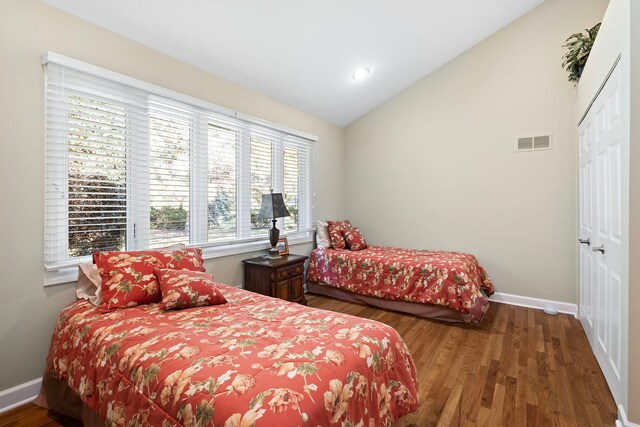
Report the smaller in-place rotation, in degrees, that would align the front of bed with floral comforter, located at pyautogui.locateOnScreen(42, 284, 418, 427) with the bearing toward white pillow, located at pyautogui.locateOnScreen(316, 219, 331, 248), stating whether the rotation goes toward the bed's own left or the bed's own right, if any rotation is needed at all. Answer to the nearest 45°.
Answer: approximately 90° to the bed's own left

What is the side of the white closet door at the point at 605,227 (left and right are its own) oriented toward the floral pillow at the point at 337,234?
front

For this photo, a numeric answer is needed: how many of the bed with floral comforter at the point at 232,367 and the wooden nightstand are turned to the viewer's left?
0

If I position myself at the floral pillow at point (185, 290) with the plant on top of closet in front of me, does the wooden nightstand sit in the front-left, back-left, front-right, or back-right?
front-left

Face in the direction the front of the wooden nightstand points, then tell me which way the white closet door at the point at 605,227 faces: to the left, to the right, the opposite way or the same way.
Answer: the opposite way

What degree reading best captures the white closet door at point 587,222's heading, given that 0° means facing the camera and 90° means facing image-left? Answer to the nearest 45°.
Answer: approximately 90°

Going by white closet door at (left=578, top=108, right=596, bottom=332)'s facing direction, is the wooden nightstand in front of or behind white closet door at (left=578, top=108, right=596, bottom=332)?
in front

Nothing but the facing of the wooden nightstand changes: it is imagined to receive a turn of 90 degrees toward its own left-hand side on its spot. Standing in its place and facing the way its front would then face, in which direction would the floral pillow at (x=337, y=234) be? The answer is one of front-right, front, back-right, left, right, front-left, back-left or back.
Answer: front

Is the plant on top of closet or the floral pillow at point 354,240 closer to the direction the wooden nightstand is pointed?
the plant on top of closet

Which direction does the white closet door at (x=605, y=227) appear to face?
to the viewer's left

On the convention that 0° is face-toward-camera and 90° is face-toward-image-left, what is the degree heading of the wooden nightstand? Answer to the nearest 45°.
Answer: approximately 315°
